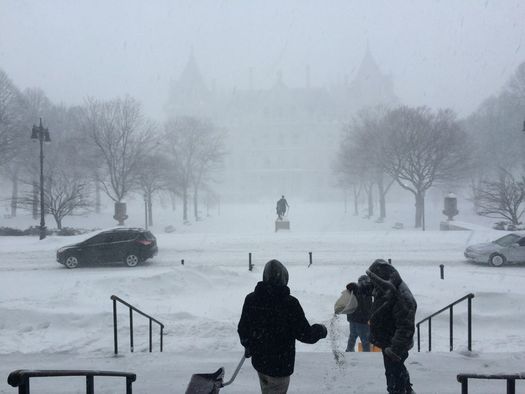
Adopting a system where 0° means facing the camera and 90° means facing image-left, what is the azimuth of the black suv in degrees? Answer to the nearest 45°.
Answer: approximately 90°

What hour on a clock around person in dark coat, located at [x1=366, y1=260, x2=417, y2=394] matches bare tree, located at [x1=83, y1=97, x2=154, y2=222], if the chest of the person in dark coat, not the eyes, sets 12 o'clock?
The bare tree is roughly at 2 o'clock from the person in dark coat.

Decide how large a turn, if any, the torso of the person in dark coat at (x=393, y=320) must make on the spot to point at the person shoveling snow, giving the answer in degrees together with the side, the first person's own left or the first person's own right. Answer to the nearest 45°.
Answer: approximately 45° to the first person's own left

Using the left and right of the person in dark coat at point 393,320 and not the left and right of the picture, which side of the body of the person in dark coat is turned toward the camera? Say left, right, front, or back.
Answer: left

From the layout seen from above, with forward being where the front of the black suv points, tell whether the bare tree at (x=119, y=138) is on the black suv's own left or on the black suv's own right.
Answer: on the black suv's own right

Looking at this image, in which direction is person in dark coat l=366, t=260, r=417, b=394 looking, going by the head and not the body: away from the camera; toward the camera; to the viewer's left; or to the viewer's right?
to the viewer's left

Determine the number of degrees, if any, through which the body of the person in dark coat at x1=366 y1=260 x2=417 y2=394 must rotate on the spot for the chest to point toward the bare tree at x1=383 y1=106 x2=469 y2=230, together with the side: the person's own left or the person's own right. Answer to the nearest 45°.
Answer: approximately 90° to the person's own right

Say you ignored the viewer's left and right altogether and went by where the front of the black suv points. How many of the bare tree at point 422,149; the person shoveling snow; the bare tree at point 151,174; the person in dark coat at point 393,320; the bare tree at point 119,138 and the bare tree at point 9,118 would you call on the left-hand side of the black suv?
2

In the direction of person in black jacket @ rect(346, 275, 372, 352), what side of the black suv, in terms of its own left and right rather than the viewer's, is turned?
left

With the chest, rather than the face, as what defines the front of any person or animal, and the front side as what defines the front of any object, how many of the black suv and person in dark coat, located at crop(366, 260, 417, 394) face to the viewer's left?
2
